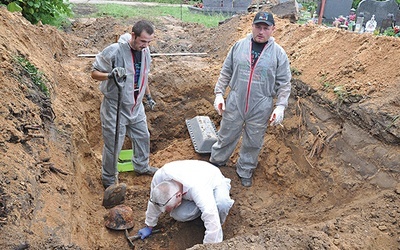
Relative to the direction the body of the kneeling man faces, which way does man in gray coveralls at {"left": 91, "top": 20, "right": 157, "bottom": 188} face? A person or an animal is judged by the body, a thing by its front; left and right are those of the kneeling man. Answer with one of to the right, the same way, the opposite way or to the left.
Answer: to the left

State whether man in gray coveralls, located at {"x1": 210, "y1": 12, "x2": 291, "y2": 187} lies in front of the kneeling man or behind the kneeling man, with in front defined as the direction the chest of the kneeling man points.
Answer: behind

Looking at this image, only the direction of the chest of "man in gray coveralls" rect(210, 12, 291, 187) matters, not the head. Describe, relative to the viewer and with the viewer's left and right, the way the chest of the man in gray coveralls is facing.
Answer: facing the viewer

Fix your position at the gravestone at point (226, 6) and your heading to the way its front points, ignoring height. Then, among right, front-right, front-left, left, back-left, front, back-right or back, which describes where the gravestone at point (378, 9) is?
front-left

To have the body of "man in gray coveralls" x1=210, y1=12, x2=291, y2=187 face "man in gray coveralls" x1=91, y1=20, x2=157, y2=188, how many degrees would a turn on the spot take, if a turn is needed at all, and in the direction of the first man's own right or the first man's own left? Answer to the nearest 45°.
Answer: approximately 90° to the first man's own right

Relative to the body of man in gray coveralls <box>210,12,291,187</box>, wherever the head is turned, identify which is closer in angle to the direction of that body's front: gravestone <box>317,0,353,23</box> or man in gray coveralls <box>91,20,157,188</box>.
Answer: the man in gray coveralls

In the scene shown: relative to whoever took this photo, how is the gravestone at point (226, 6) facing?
facing the viewer

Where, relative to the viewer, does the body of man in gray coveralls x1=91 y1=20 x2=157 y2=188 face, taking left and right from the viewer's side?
facing the viewer and to the right of the viewer

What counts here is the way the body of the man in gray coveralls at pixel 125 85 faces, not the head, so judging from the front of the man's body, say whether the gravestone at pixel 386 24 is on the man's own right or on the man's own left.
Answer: on the man's own left

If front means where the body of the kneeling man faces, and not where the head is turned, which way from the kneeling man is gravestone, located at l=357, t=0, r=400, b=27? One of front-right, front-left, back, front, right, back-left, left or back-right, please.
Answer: back

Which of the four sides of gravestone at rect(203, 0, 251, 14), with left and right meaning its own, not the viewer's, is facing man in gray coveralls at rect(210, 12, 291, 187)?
front

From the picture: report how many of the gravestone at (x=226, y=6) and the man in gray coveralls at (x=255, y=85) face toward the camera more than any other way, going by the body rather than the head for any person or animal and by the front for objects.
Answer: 2

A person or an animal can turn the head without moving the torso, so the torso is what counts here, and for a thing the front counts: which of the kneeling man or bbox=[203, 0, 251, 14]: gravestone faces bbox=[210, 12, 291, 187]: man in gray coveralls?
the gravestone
